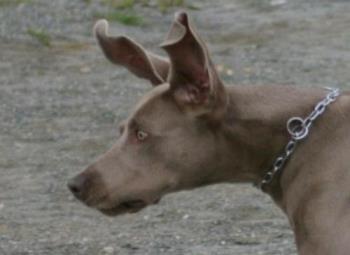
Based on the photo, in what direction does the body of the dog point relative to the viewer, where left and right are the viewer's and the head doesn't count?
facing to the left of the viewer
